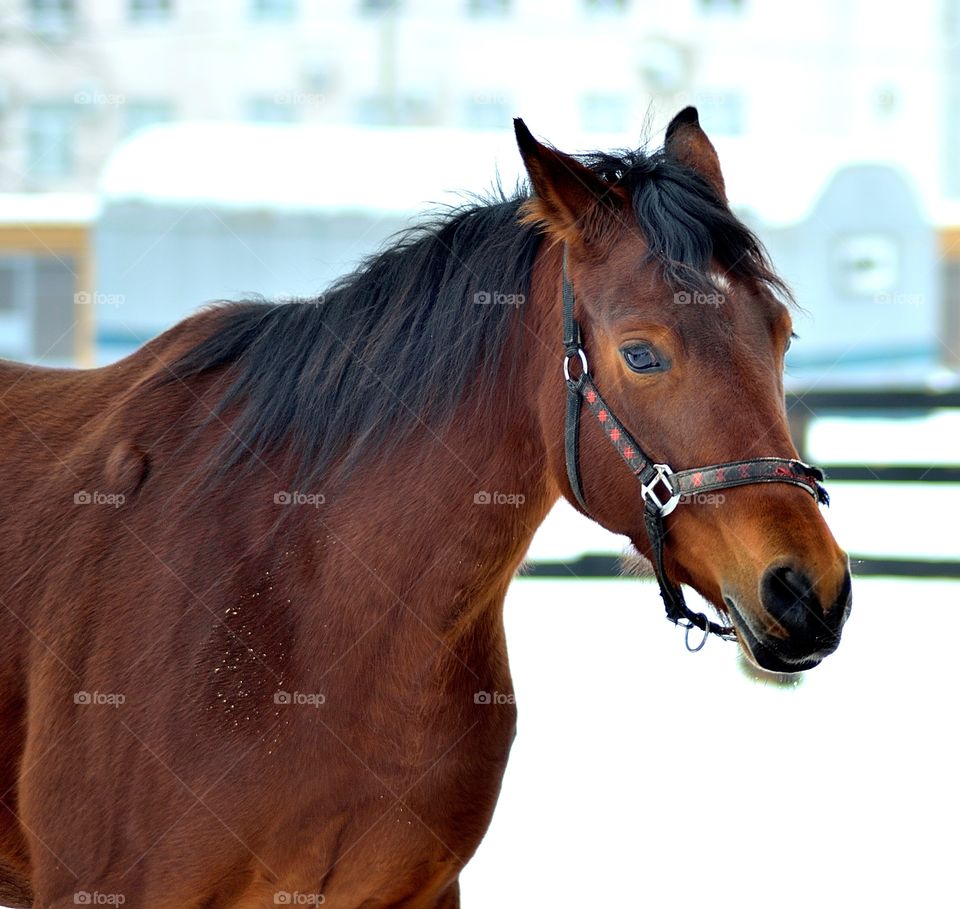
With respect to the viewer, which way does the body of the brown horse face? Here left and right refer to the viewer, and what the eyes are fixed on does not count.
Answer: facing the viewer and to the right of the viewer
